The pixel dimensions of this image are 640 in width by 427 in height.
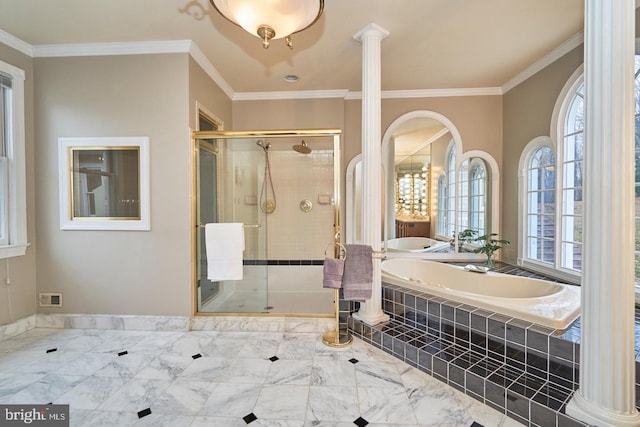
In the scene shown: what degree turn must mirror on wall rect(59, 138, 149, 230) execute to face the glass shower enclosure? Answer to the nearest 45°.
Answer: approximately 90° to its left

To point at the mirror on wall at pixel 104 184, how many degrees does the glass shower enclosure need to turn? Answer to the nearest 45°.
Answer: approximately 90° to its right

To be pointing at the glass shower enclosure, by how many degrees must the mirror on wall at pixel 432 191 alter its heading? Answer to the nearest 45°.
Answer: approximately 45° to its right

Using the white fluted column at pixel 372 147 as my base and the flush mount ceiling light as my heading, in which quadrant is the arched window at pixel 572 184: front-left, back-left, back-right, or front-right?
back-left

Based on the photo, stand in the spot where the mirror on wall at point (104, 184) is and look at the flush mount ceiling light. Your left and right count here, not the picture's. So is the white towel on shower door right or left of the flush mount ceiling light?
left

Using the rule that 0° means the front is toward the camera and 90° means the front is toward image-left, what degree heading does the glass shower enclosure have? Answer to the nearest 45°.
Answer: approximately 0°

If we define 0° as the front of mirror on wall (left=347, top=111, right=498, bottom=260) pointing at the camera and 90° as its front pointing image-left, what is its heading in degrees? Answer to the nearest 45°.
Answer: approximately 0°

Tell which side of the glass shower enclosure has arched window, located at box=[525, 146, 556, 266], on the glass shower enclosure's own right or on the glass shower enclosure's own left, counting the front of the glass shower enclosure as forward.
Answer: on the glass shower enclosure's own left

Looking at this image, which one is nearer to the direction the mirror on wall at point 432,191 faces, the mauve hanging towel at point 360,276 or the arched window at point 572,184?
the mauve hanging towel

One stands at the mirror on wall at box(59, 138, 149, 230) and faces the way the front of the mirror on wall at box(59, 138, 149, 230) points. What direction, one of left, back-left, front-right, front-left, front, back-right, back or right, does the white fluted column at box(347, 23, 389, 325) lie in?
front-left
